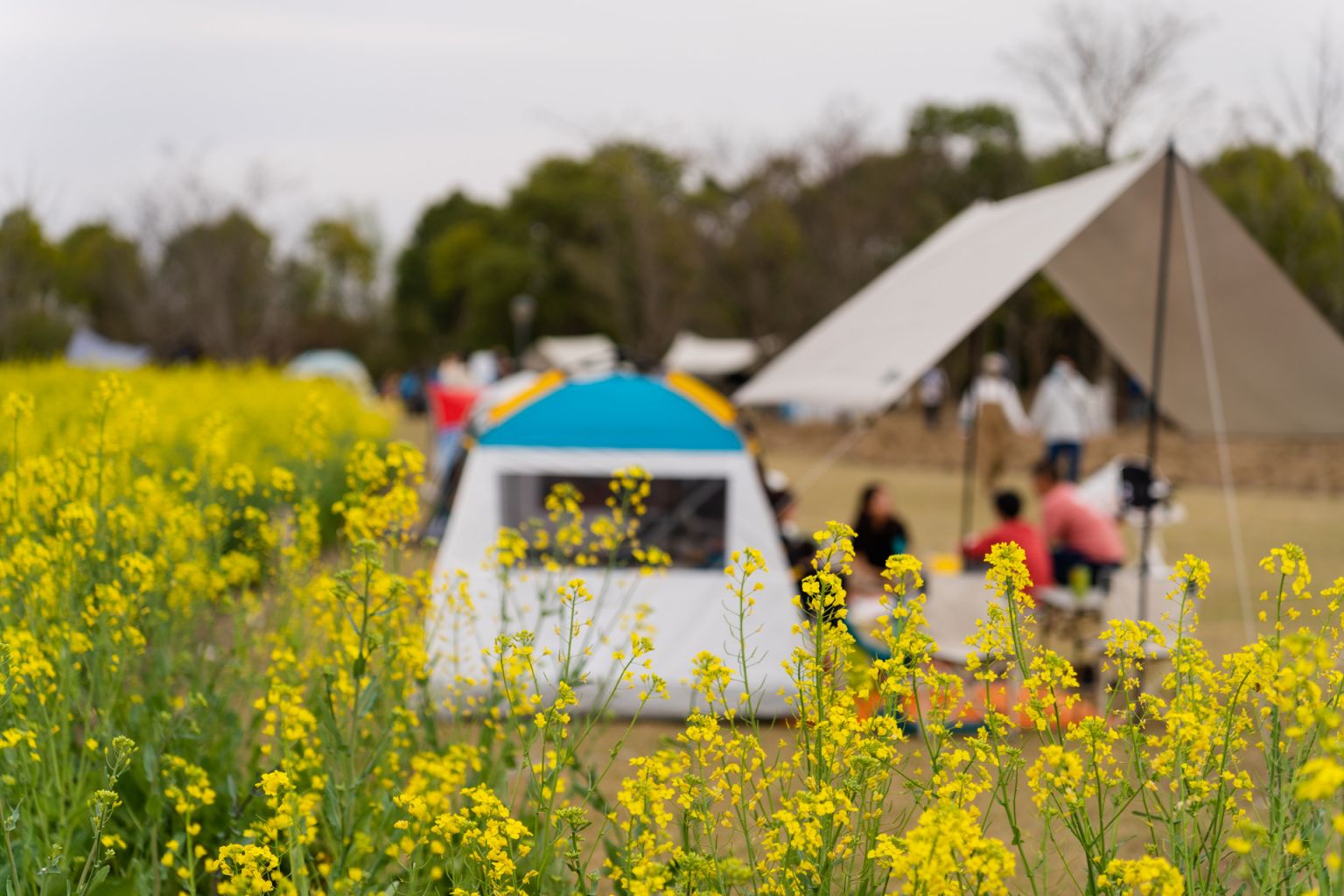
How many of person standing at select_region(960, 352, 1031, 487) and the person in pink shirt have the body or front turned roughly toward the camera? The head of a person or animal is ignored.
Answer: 1

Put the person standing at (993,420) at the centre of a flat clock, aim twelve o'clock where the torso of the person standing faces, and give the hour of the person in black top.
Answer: The person in black top is roughly at 12 o'clock from the person standing.

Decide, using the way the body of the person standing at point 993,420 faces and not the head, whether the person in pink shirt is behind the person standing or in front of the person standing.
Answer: in front

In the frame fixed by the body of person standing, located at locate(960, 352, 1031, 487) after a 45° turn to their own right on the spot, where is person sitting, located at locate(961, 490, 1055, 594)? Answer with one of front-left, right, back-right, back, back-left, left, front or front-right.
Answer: front-left

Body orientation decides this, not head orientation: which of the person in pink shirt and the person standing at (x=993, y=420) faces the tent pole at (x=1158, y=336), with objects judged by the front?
the person standing

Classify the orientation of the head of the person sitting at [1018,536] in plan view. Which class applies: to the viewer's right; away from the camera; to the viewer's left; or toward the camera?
away from the camera

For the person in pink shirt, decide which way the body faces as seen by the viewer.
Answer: to the viewer's left

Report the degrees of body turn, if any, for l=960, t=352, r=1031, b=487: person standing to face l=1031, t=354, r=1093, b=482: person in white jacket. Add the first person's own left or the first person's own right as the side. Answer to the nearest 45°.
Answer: approximately 45° to the first person's own left

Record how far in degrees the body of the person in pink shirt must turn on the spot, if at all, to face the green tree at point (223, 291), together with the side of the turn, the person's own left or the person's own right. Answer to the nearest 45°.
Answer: approximately 45° to the person's own right

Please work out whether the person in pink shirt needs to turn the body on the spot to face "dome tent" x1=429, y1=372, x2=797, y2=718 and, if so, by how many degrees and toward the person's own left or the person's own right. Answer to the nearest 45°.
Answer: approximately 45° to the person's own left
